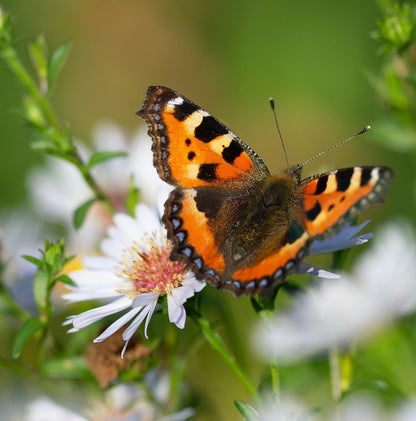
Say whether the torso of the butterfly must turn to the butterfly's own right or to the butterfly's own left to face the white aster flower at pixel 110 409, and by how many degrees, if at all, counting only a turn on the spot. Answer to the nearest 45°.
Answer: approximately 135° to the butterfly's own left

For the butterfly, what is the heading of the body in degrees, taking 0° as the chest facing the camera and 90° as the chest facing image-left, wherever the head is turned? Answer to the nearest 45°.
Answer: approximately 225°

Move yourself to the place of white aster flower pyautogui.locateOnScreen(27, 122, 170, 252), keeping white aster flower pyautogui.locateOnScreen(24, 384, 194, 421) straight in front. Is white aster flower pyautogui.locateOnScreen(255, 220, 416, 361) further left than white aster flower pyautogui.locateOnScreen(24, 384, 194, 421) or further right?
left
